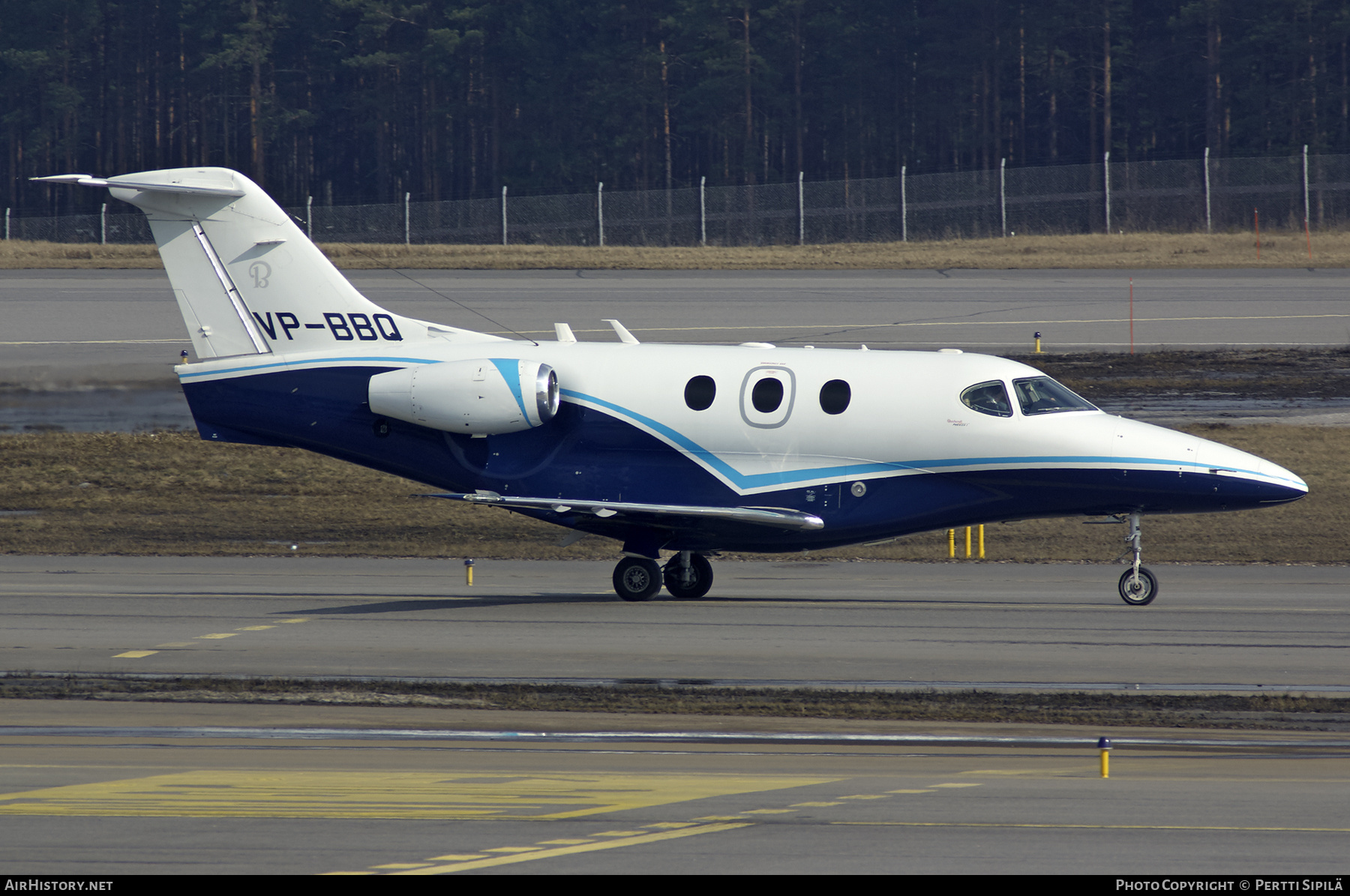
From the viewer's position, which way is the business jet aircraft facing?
facing to the right of the viewer
